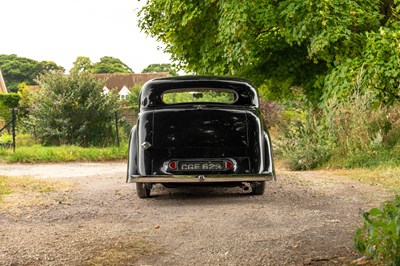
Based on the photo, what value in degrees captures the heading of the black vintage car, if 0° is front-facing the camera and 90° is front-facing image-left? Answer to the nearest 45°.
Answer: approximately 180°

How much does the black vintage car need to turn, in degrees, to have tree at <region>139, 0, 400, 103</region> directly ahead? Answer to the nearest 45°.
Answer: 0° — it already faces it

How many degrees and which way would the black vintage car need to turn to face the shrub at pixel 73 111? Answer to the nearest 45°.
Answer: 0° — it already faces it

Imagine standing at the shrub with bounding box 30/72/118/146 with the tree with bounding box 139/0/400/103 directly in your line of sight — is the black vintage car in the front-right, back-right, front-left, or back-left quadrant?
front-right

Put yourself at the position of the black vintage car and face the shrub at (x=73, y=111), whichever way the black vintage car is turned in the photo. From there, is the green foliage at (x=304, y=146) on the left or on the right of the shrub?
right
